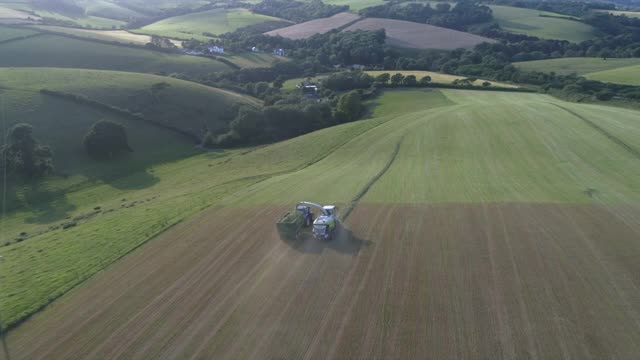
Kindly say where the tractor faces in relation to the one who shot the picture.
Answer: facing away from the viewer and to the right of the viewer
